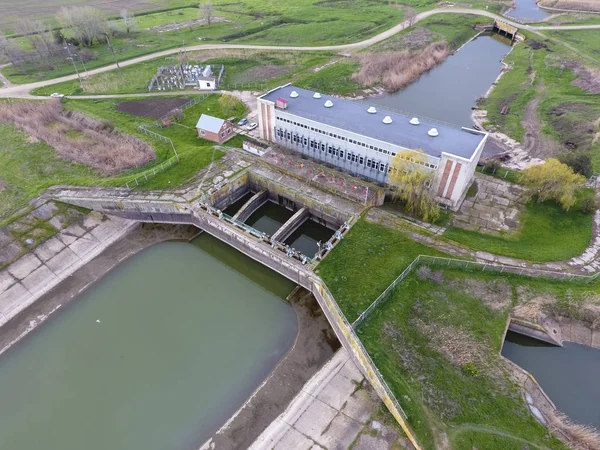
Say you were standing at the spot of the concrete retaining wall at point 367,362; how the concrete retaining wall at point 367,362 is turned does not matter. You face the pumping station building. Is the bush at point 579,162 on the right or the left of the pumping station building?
right

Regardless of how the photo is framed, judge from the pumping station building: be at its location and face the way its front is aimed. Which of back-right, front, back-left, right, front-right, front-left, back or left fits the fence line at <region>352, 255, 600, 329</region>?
left

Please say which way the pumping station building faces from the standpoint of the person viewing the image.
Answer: facing the viewer and to the left of the viewer

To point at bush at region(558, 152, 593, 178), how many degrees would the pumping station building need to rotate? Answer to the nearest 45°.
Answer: approximately 135° to its left

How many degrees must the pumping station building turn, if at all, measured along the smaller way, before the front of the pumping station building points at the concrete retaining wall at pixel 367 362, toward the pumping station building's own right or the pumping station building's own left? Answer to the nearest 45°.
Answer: approximately 45° to the pumping station building's own left

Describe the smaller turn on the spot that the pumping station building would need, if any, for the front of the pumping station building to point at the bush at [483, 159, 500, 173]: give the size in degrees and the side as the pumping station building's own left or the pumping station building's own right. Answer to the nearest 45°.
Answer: approximately 135° to the pumping station building's own left

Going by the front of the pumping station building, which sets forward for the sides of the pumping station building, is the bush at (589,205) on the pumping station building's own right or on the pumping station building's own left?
on the pumping station building's own left

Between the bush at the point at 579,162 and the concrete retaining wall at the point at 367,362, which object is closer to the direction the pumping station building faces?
the concrete retaining wall
